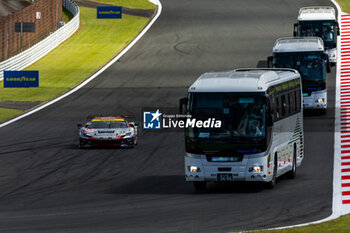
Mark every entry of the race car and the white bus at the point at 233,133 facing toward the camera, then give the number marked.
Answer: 2

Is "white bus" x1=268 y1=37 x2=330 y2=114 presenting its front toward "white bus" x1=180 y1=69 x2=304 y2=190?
yes

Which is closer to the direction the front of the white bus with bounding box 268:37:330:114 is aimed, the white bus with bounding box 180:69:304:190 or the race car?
the white bus

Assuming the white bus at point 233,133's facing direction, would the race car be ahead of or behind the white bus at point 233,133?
behind

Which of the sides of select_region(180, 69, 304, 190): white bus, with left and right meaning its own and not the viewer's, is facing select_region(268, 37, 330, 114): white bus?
back

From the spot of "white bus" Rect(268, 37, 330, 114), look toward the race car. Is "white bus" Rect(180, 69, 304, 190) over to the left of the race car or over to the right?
left

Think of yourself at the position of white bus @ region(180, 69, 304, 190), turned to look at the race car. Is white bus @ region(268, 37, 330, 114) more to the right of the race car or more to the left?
right

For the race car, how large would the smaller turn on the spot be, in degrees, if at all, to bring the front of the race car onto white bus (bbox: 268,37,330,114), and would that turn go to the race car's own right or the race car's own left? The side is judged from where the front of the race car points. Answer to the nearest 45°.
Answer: approximately 135° to the race car's own left

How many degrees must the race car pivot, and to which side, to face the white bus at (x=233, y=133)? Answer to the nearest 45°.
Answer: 0° — it already faces it

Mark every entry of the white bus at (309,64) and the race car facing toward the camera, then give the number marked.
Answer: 2

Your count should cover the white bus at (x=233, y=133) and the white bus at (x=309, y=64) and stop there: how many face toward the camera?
2

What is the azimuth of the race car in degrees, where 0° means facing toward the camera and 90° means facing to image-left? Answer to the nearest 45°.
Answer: approximately 0°

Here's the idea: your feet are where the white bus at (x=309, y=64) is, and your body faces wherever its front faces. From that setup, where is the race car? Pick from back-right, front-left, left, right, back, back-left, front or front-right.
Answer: front-right
